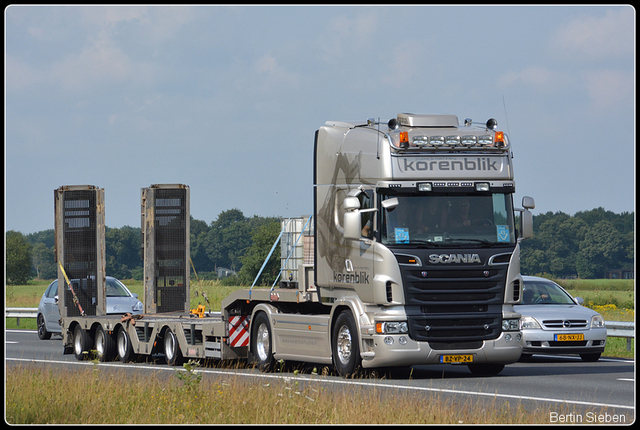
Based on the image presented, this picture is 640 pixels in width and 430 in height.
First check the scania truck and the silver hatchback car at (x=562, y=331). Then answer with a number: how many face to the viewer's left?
0

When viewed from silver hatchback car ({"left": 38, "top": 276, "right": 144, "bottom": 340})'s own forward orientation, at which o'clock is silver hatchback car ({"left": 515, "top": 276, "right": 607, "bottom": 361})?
silver hatchback car ({"left": 515, "top": 276, "right": 607, "bottom": 361}) is roughly at 12 o'clock from silver hatchback car ({"left": 38, "top": 276, "right": 144, "bottom": 340}).

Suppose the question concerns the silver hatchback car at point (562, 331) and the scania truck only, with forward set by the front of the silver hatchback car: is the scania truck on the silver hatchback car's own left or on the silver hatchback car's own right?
on the silver hatchback car's own right

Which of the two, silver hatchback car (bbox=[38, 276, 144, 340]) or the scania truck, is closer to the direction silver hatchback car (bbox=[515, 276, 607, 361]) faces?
the scania truck

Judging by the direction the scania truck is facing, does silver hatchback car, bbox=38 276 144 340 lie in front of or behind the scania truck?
behind

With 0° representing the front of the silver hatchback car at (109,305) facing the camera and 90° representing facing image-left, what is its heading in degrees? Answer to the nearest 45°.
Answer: approximately 315°

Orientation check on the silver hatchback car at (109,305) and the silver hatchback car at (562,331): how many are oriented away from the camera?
0

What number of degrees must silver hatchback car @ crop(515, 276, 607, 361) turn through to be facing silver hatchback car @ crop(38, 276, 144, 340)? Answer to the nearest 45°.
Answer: approximately 135° to its right

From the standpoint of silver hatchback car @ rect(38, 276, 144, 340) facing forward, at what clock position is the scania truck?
The scania truck is roughly at 1 o'clock from the silver hatchback car.

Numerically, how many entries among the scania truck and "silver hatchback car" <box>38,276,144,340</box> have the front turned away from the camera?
0

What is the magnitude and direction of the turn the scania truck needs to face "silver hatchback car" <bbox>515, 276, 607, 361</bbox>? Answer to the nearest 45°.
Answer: approximately 90° to its left
